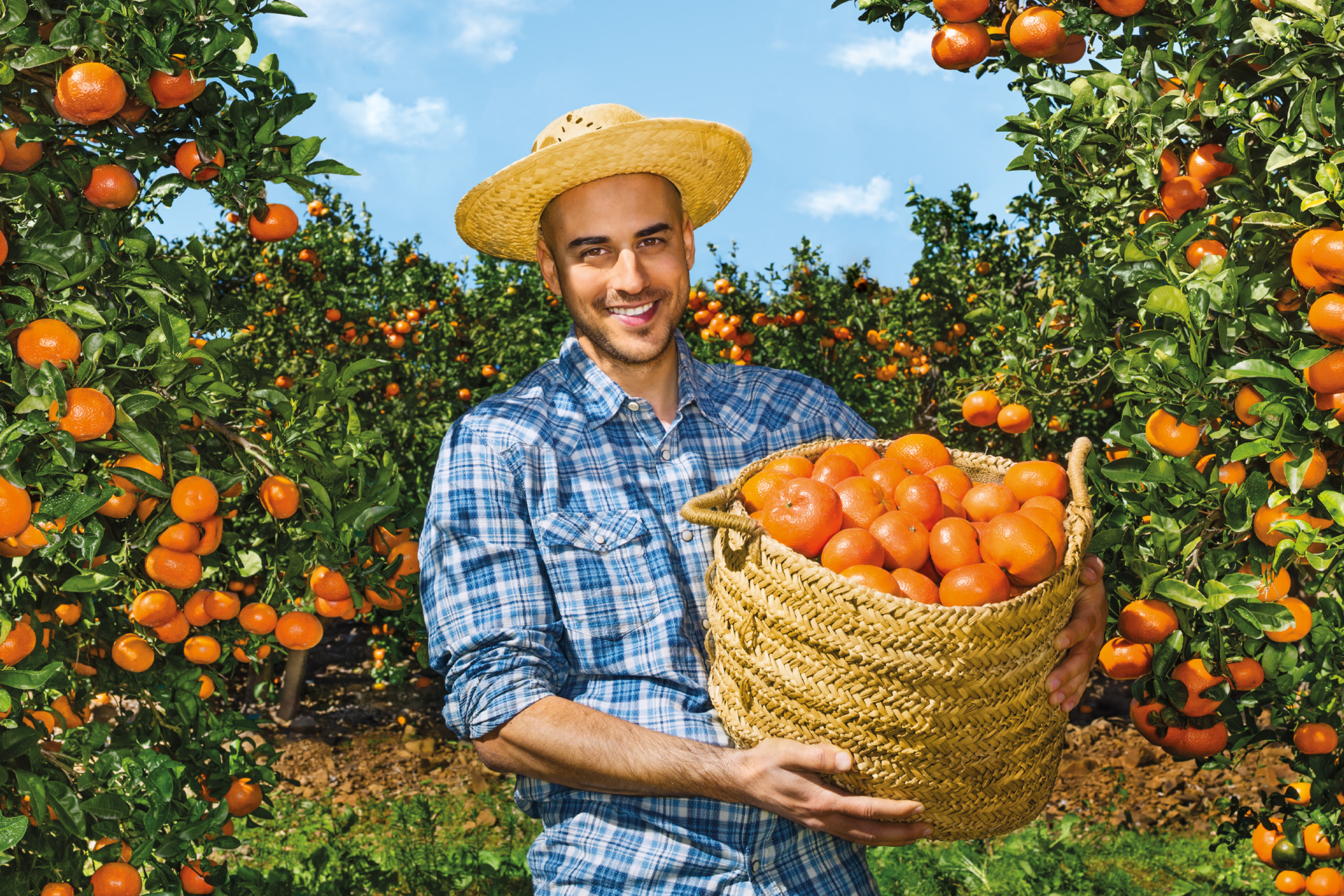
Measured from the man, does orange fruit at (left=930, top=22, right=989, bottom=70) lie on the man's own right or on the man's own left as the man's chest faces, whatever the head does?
on the man's own left

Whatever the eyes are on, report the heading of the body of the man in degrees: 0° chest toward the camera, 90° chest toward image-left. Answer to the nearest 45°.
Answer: approximately 315°

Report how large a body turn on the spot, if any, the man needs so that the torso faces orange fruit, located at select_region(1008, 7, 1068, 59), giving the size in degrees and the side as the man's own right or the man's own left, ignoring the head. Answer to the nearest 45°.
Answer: approximately 45° to the man's own left
